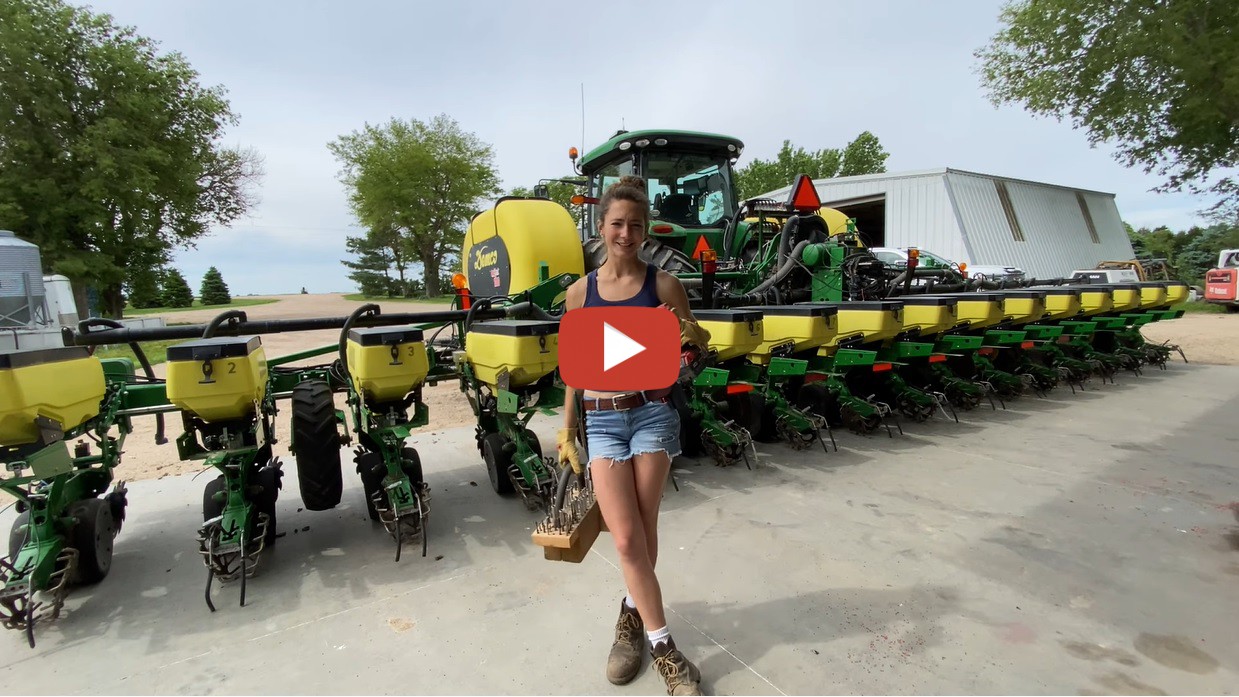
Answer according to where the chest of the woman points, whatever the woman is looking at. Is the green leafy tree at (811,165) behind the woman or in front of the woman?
behind

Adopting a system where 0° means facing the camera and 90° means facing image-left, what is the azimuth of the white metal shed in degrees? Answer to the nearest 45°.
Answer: approximately 45°

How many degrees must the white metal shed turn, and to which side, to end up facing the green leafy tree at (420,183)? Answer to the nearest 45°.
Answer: approximately 45° to its right

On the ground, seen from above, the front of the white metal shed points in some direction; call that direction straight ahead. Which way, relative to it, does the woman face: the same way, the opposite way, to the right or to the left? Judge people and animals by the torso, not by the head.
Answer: to the left

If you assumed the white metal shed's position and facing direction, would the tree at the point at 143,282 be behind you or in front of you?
in front

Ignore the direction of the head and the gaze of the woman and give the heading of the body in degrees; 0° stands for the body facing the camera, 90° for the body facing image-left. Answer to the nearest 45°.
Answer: approximately 0°

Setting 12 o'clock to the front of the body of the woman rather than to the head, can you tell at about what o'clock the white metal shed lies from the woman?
The white metal shed is roughly at 7 o'clock from the woman.

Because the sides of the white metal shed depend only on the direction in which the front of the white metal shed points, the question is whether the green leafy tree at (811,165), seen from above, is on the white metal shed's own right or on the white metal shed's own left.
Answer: on the white metal shed's own right

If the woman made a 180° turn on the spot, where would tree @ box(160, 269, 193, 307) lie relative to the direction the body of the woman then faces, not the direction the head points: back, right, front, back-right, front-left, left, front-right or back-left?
front-left

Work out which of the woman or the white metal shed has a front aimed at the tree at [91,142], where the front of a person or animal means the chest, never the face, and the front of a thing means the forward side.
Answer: the white metal shed

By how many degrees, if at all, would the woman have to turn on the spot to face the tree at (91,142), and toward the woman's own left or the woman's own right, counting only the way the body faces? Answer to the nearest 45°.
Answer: approximately 135° to the woman's own right

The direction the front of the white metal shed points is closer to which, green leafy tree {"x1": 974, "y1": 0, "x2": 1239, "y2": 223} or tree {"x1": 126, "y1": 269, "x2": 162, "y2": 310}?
the tree

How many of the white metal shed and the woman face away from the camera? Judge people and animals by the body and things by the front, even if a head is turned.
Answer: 0
